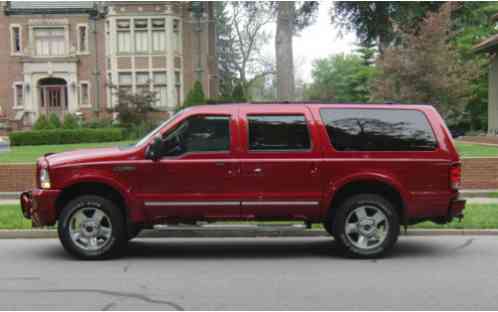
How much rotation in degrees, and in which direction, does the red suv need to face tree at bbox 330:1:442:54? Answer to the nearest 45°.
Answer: approximately 90° to its right

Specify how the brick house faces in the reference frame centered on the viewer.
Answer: facing the viewer

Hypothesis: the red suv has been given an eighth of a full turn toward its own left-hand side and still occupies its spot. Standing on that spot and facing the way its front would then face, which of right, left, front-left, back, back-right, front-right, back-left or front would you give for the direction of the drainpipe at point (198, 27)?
back-right

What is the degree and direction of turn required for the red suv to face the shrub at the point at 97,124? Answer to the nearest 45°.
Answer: approximately 90° to its right

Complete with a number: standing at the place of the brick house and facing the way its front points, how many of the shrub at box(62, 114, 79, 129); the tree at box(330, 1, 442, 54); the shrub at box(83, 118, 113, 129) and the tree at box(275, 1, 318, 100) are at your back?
0

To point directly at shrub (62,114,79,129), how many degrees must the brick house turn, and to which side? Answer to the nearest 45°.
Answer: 0° — it already faces it

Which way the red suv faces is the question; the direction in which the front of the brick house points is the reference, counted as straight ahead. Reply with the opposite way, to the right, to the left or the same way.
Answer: to the right

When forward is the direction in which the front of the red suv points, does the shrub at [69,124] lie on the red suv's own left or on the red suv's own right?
on the red suv's own right

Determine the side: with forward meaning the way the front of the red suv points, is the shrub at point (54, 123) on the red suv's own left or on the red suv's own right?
on the red suv's own right

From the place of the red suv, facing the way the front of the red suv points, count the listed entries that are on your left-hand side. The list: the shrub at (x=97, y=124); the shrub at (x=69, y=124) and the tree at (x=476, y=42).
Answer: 0

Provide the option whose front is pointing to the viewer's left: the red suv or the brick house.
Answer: the red suv

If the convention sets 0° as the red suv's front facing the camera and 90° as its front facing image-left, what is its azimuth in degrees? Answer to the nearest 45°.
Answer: approximately 90°

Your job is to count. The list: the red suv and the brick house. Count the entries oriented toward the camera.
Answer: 1

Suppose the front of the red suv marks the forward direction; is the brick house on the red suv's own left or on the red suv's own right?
on the red suv's own right

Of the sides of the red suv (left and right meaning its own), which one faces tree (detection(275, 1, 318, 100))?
right
